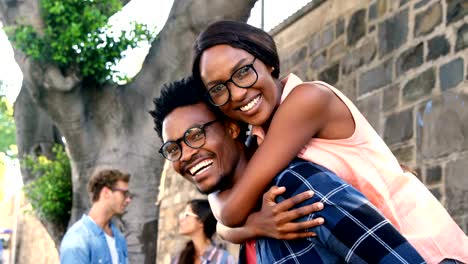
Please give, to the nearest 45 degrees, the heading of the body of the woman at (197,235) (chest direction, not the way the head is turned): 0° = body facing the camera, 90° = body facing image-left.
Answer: approximately 45°

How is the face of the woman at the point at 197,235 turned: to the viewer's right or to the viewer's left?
to the viewer's left

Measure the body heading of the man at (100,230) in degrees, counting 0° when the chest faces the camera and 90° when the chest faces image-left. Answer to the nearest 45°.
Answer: approximately 315°

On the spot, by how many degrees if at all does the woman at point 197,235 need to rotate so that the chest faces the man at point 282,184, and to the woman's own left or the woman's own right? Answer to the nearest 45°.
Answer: approximately 45° to the woman's own left

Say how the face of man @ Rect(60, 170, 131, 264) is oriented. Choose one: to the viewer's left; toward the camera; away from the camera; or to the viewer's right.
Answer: to the viewer's right

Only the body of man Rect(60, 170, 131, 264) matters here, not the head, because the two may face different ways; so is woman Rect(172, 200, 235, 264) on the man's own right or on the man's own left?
on the man's own left
